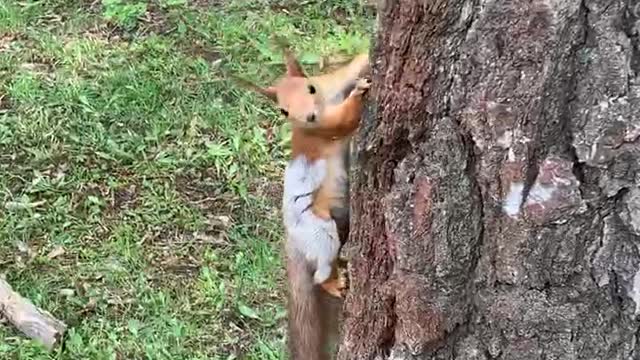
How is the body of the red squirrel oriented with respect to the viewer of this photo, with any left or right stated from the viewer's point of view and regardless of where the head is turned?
facing the viewer and to the right of the viewer
